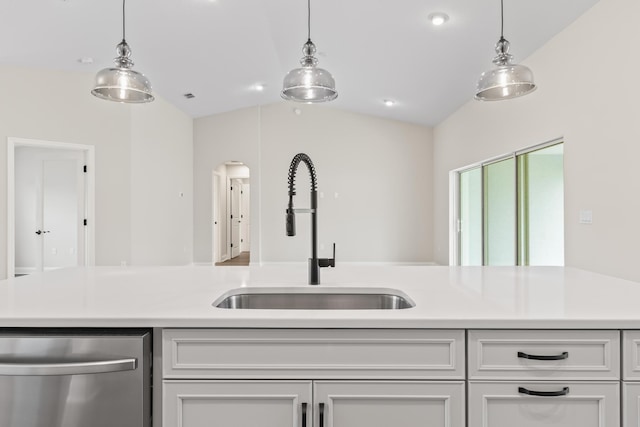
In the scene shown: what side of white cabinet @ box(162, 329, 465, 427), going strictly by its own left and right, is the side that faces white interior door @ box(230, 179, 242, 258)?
back

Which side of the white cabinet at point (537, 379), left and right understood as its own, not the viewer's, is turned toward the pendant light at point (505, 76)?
back

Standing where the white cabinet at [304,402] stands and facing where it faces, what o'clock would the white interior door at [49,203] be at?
The white interior door is roughly at 5 o'clock from the white cabinet.

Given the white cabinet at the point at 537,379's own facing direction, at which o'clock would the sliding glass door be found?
The sliding glass door is roughly at 6 o'clock from the white cabinet.

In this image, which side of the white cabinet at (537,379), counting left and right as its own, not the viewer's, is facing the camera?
front

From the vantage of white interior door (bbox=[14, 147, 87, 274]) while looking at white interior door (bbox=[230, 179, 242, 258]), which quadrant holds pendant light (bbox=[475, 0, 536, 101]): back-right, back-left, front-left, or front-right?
back-right

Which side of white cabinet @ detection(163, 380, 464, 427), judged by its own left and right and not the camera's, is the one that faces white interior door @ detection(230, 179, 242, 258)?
back

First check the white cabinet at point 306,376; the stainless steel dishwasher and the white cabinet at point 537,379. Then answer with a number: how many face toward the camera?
3
